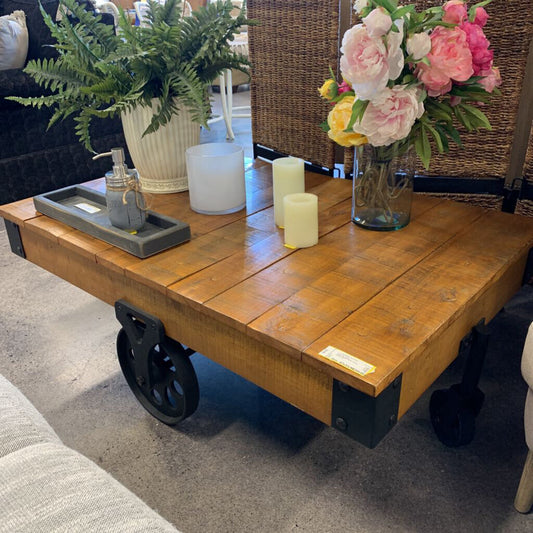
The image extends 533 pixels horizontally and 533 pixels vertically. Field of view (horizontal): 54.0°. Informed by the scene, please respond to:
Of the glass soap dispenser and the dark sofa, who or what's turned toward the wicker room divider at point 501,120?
the dark sofa

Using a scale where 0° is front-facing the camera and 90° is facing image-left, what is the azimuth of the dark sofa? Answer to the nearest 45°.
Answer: approximately 315°
